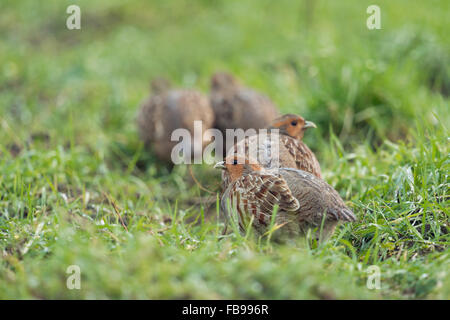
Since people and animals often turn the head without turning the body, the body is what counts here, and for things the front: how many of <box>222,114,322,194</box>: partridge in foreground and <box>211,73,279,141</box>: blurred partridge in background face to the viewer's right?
1

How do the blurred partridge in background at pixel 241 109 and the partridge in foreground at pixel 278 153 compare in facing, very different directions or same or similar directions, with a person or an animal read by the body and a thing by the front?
very different directions

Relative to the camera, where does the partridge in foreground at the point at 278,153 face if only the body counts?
to the viewer's right

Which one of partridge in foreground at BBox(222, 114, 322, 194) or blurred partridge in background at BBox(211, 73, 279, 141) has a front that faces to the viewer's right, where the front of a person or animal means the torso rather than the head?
the partridge in foreground

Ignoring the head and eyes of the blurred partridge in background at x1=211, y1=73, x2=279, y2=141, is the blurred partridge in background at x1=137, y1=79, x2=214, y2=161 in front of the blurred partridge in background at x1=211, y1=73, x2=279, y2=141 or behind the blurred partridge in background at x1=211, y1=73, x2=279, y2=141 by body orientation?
in front

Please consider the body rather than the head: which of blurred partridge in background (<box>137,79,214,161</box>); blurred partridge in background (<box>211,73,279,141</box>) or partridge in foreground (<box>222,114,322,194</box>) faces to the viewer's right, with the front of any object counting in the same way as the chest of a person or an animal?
the partridge in foreground

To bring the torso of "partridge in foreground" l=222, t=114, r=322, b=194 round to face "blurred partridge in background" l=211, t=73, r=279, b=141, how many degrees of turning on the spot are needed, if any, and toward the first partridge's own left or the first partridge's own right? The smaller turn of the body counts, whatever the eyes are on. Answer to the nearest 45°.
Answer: approximately 90° to the first partridge's own left
